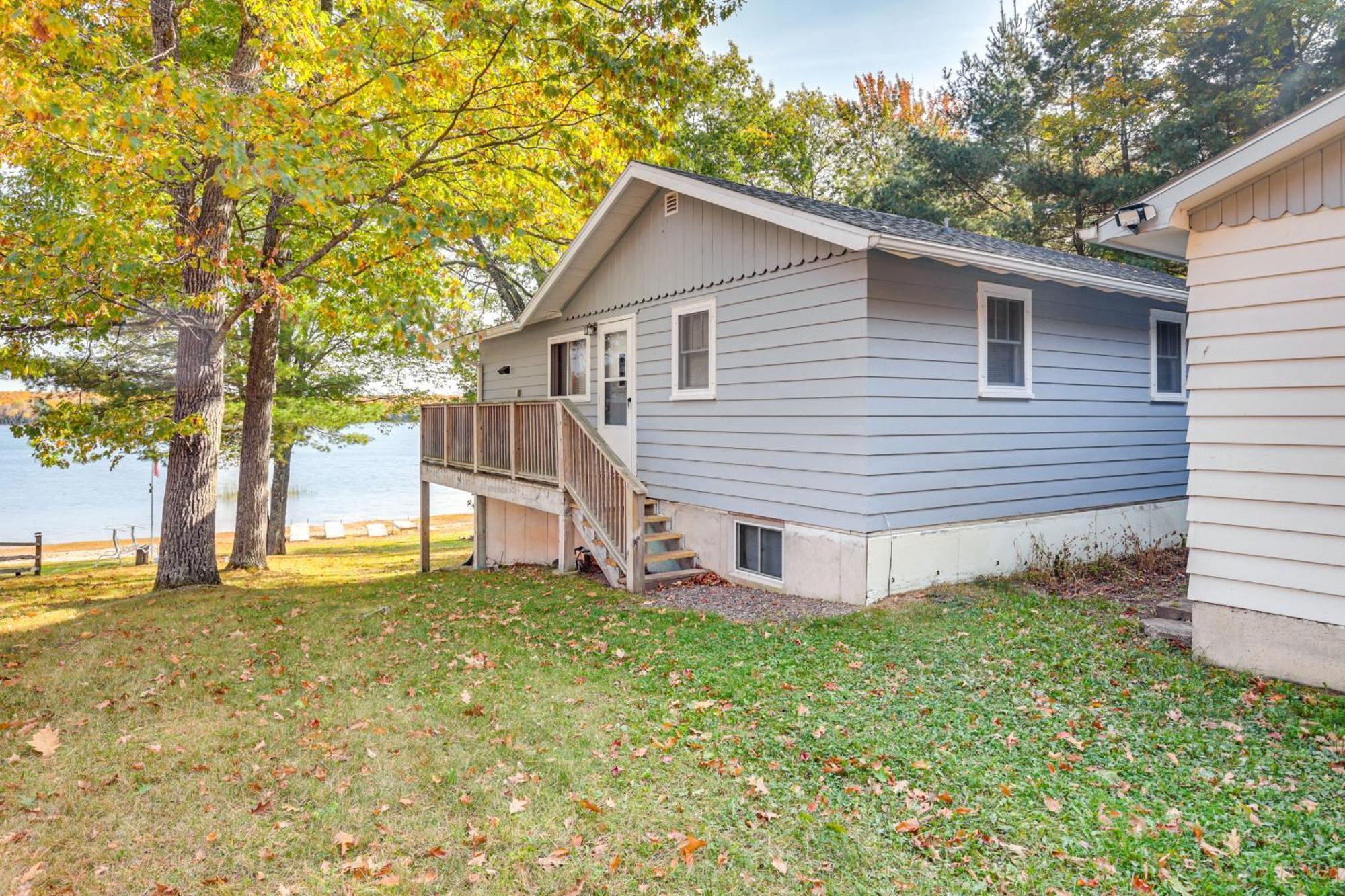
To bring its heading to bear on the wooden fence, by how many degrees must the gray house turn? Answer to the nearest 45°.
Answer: approximately 45° to its right

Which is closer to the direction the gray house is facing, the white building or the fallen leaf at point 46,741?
the fallen leaf

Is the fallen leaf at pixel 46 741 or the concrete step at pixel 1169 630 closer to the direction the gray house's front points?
the fallen leaf

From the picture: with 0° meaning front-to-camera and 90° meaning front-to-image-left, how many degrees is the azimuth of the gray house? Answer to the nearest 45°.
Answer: approximately 45°

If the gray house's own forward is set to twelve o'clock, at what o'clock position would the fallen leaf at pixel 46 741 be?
The fallen leaf is roughly at 12 o'clock from the gray house.

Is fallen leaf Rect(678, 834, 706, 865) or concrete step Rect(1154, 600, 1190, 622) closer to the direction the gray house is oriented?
the fallen leaf

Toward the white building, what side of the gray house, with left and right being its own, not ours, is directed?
left
